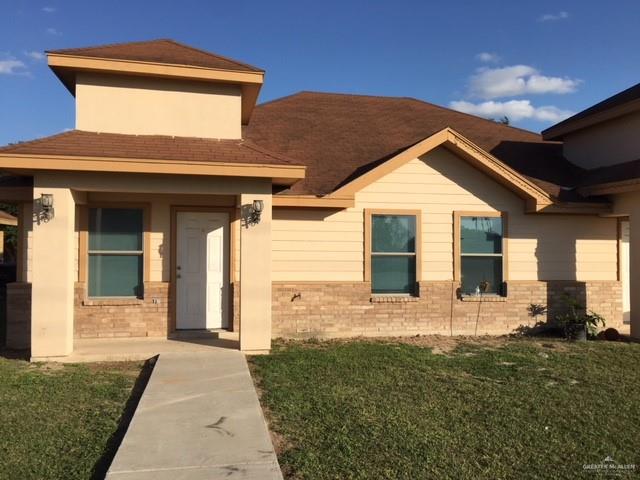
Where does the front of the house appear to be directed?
toward the camera
